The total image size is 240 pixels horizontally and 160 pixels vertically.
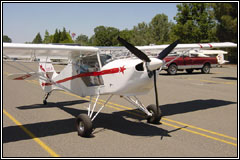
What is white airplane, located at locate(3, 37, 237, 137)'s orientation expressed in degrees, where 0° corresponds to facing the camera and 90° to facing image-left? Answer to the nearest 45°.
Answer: approximately 315°

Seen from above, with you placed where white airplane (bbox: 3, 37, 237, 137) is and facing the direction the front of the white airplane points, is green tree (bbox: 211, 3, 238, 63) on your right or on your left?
on your left

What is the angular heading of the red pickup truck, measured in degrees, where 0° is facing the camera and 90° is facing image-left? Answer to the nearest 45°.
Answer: approximately 90°

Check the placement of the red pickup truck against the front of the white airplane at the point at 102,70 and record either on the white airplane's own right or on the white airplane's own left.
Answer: on the white airplane's own left

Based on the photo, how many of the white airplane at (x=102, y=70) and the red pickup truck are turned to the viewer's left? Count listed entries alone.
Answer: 1
